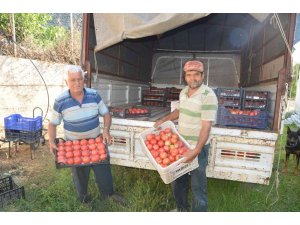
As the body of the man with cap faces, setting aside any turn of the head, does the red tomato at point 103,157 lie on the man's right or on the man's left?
on the man's right

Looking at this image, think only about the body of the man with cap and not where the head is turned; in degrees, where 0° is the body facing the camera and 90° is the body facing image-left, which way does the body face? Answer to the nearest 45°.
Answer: approximately 45°

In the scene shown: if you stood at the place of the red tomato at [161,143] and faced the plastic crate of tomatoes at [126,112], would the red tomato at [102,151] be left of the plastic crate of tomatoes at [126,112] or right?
left

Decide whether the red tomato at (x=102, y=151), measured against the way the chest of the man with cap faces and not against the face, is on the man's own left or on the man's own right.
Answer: on the man's own right

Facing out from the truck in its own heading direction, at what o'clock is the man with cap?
The man with cap is roughly at 6 o'clock from the truck.

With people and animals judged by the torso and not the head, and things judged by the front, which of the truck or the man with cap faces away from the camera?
the truck

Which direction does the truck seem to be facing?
away from the camera

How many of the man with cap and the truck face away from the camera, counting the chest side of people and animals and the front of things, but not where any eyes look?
1
